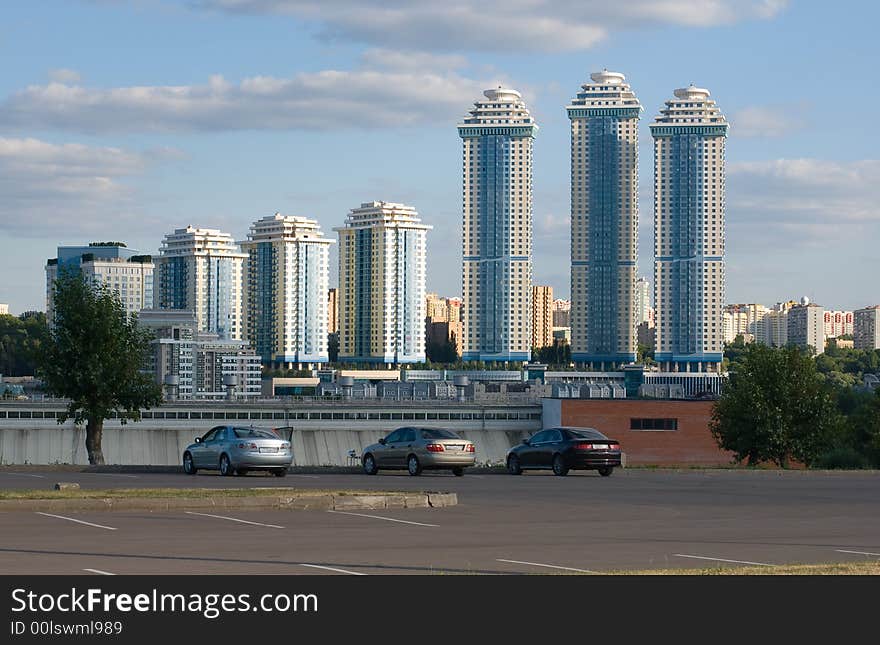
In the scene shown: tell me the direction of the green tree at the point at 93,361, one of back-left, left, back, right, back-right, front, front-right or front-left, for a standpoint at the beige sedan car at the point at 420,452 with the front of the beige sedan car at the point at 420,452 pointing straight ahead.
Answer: front

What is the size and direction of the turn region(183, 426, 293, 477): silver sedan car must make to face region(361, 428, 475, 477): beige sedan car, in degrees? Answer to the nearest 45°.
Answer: approximately 135° to its right

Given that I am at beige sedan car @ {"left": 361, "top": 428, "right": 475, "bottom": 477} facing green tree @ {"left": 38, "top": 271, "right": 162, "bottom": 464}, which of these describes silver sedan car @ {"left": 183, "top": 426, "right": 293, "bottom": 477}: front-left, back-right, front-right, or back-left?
front-left

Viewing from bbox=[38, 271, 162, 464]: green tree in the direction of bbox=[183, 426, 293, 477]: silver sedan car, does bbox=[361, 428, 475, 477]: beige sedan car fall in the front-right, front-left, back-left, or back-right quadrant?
front-left

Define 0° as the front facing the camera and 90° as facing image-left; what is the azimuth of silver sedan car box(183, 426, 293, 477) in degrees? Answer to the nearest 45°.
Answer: approximately 135°

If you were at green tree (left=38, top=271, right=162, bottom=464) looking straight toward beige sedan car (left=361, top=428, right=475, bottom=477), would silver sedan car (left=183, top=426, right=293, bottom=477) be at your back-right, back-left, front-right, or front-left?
front-right

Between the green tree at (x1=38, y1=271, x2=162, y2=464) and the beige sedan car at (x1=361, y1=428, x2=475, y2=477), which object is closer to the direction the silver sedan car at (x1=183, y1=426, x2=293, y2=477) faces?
the green tree

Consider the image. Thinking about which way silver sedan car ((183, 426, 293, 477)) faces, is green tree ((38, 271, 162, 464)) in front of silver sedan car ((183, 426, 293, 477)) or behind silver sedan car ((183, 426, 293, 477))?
in front

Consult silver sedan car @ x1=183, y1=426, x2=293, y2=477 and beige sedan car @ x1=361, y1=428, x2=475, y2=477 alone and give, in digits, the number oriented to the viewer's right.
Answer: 0

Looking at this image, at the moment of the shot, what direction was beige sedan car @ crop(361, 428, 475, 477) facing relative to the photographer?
facing away from the viewer and to the left of the viewer

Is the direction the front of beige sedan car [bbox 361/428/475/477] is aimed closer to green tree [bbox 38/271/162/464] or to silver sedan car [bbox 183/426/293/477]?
the green tree

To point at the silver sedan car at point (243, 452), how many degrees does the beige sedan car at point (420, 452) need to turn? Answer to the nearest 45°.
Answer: approximately 90° to its left
